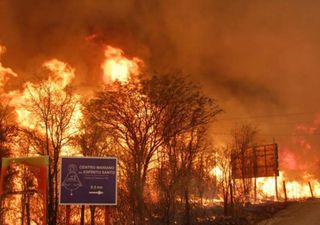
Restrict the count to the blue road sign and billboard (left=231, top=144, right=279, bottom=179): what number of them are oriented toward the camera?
1

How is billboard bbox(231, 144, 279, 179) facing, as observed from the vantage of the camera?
facing away from the viewer and to the right of the viewer

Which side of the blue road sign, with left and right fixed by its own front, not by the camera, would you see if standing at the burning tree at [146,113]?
back

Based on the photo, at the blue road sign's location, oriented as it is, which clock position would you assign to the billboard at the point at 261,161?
The billboard is roughly at 7 o'clock from the blue road sign.

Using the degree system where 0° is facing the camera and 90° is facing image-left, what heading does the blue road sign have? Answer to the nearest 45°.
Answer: approximately 0°

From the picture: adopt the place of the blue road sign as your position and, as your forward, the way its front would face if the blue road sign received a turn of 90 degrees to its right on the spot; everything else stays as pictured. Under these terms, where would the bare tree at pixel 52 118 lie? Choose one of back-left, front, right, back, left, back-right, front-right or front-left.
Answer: right
